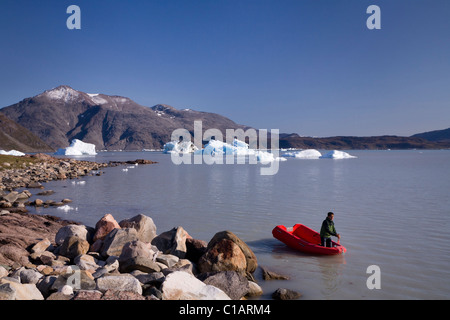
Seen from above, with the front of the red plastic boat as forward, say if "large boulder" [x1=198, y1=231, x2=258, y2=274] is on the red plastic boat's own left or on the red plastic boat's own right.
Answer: on the red plastic boat's own left

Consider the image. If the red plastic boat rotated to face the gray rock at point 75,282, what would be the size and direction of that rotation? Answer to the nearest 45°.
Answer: approximately 45° to its left

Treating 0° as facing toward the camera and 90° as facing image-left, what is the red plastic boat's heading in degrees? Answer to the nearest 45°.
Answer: approximately 90°

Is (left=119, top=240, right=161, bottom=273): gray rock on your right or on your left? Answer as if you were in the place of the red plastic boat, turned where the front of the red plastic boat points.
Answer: on your left

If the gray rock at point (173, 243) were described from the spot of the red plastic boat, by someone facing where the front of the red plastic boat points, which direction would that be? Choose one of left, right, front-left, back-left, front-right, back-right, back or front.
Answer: front-left

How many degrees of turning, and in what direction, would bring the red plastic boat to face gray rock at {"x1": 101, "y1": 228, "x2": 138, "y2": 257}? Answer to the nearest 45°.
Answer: approximately 45° to its left

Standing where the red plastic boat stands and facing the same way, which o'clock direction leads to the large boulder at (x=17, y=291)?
The large boulder is roughly at 10 o'clock from the red plastic boat.

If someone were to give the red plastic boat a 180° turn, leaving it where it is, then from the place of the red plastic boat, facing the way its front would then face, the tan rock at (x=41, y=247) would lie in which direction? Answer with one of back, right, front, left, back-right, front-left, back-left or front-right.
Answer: back-right

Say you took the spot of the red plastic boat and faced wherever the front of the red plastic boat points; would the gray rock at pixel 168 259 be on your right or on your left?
on your left

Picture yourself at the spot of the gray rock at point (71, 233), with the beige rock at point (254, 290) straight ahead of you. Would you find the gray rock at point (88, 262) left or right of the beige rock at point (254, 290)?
right

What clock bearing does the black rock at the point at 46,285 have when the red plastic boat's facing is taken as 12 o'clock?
The black rock is roughly at 10 o'clock from the red plastic boat.

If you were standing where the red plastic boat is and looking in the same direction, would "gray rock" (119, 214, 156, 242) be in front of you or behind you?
in front

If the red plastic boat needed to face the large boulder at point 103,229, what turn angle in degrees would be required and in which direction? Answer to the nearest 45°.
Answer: approximately 45° to its left
